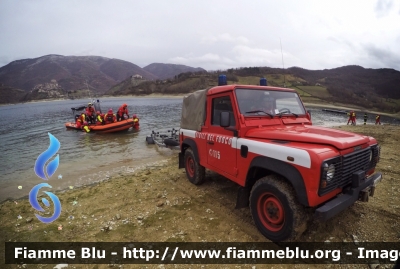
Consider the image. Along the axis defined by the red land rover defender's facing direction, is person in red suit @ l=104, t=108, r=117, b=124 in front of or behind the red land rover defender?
behind

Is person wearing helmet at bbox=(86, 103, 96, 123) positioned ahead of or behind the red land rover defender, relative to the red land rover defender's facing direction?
behind

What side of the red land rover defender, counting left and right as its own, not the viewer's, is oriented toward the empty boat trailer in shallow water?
back

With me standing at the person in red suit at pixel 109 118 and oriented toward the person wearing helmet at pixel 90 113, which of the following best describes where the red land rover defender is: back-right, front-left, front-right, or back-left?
back-left

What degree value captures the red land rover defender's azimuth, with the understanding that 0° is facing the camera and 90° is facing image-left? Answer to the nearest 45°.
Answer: approximately 315°
